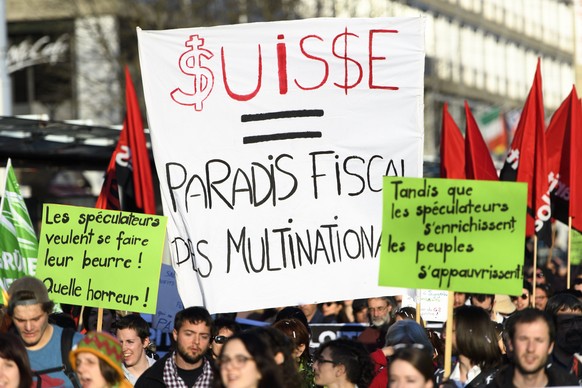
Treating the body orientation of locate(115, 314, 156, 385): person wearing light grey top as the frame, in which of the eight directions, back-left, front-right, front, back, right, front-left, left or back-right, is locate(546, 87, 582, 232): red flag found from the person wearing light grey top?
back

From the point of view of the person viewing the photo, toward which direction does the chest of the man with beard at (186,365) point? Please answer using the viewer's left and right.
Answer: facing the viewer and to the right of the viewer

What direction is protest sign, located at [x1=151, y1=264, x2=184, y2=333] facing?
toward the camera

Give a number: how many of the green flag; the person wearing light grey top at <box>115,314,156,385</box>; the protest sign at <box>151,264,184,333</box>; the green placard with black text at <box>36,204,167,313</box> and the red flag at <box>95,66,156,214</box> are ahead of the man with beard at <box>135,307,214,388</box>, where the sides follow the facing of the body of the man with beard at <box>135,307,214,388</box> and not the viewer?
0

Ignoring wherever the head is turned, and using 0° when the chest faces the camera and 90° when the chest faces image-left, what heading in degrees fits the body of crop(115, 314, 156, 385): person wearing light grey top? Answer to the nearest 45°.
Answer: approximately 45°

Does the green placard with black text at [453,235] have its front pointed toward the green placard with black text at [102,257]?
no

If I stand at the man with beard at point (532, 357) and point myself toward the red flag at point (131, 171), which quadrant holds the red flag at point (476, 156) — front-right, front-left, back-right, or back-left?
front-right

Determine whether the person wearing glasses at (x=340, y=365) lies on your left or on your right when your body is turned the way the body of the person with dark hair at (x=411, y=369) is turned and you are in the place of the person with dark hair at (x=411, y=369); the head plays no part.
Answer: on your right

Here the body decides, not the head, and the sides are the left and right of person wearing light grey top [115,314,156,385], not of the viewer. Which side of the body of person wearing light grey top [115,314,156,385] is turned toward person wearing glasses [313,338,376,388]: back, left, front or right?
left

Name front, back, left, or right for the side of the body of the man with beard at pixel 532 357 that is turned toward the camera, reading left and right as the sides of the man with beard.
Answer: front

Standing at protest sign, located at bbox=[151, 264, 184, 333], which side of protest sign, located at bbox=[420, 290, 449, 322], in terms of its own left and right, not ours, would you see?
right

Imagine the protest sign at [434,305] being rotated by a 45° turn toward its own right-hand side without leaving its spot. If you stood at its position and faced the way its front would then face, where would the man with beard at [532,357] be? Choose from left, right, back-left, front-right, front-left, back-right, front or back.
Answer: front-left

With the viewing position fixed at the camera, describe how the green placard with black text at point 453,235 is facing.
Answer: facing the viewer

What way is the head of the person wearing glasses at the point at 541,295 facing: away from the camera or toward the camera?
toward the camera

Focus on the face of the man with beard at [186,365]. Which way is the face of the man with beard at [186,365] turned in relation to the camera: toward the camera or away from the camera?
toward the camera

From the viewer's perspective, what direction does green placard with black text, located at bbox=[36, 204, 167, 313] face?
toward the camera

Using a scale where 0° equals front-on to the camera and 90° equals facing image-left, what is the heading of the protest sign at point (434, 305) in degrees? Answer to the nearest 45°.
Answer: approximately 0°

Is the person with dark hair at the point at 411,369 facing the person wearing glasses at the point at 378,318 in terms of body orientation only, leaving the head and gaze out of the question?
no
